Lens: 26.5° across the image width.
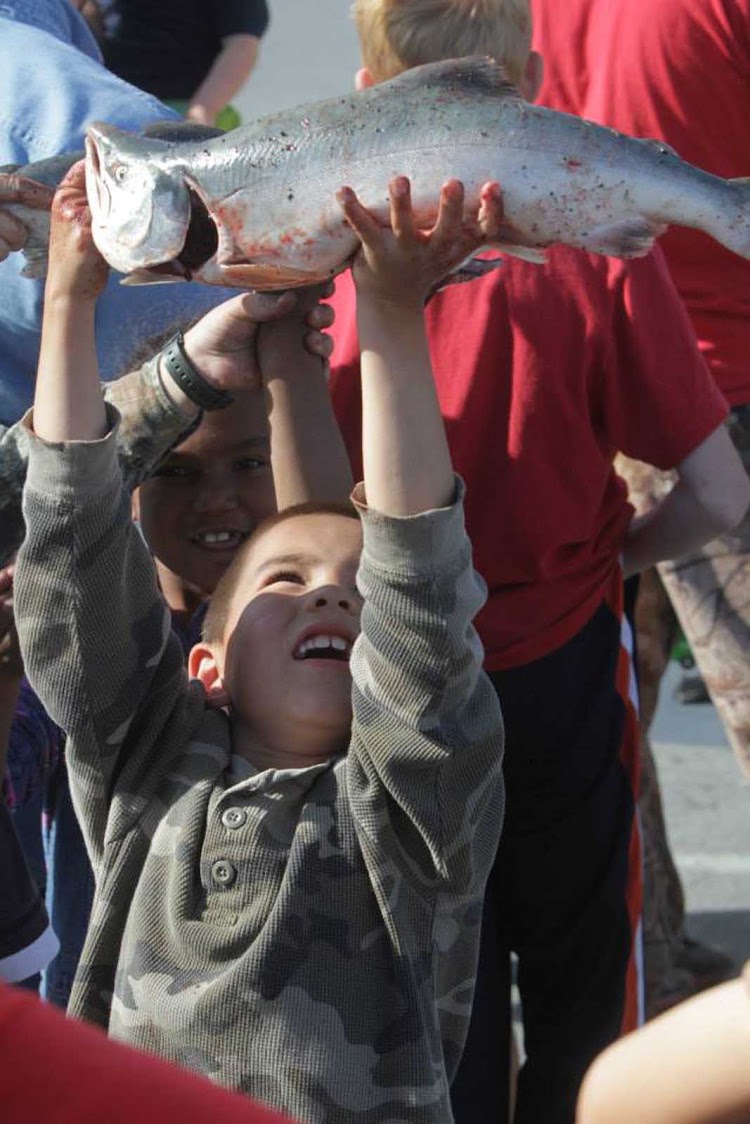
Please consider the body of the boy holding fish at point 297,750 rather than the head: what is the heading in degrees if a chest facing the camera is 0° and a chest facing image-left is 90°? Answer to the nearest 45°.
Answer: approximately 0°
